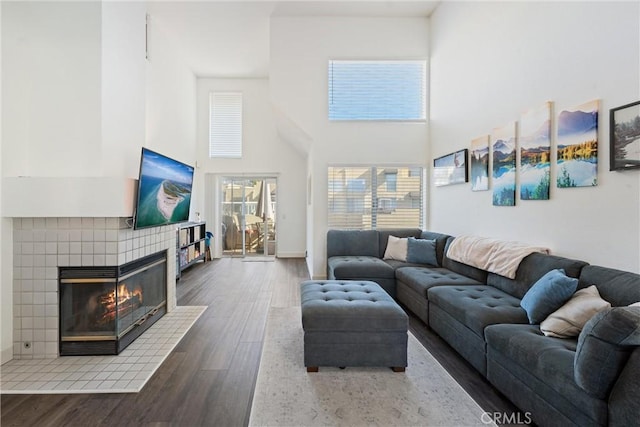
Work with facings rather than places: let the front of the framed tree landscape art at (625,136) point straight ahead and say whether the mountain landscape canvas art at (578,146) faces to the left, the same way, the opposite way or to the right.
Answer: the same way

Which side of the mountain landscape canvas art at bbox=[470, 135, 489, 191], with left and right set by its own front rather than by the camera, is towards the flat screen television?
front

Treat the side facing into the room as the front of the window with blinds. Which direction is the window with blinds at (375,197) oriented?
toward the camera

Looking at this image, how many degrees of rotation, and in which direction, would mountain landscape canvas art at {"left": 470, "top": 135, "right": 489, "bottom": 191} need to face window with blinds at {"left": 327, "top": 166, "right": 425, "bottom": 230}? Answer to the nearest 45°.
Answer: approximately 90° to its right

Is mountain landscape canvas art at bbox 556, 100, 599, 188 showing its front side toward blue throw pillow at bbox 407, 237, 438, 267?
no

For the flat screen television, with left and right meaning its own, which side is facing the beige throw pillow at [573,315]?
front

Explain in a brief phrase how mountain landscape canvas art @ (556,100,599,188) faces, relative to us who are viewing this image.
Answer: facing the viewer and to the left of the viewer

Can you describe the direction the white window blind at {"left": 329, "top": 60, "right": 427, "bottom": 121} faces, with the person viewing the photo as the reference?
facing the viewer

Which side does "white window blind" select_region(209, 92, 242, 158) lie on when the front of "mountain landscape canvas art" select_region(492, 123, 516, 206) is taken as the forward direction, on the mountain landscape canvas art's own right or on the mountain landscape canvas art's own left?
on the mountain landscape canvas art's own right

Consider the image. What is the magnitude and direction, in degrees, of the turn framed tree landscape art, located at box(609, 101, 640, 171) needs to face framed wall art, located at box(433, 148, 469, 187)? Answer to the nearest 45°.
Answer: approximately 90° to its right

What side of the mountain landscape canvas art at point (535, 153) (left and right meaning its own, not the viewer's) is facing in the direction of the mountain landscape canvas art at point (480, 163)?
right

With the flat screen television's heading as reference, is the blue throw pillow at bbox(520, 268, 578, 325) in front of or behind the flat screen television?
in front

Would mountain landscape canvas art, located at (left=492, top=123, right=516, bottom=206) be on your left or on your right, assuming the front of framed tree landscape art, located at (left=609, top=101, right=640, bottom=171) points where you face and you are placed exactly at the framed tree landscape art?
on your right

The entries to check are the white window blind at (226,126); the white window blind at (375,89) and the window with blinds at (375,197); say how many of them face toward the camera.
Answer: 3

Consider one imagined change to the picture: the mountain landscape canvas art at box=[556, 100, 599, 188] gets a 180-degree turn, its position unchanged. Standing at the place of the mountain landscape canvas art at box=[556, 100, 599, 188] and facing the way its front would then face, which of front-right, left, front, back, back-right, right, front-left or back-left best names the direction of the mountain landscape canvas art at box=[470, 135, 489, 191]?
left
